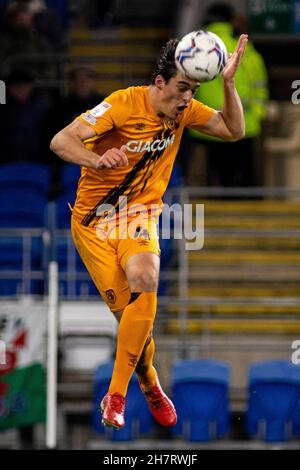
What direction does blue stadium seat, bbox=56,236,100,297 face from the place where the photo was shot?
facing the viewer

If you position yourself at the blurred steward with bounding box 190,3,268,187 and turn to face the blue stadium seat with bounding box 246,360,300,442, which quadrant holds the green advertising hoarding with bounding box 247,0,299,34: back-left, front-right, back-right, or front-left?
back-left

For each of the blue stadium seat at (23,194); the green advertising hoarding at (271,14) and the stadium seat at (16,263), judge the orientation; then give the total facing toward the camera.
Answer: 3

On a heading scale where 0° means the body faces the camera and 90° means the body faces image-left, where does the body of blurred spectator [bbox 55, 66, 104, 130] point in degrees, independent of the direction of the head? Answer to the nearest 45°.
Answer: approximately 0°

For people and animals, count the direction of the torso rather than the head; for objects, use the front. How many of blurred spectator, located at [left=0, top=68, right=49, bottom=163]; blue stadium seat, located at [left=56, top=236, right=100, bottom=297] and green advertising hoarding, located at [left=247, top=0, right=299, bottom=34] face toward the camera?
3

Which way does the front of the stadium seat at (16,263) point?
toward the camera

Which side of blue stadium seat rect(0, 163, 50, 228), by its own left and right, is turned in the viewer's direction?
front
